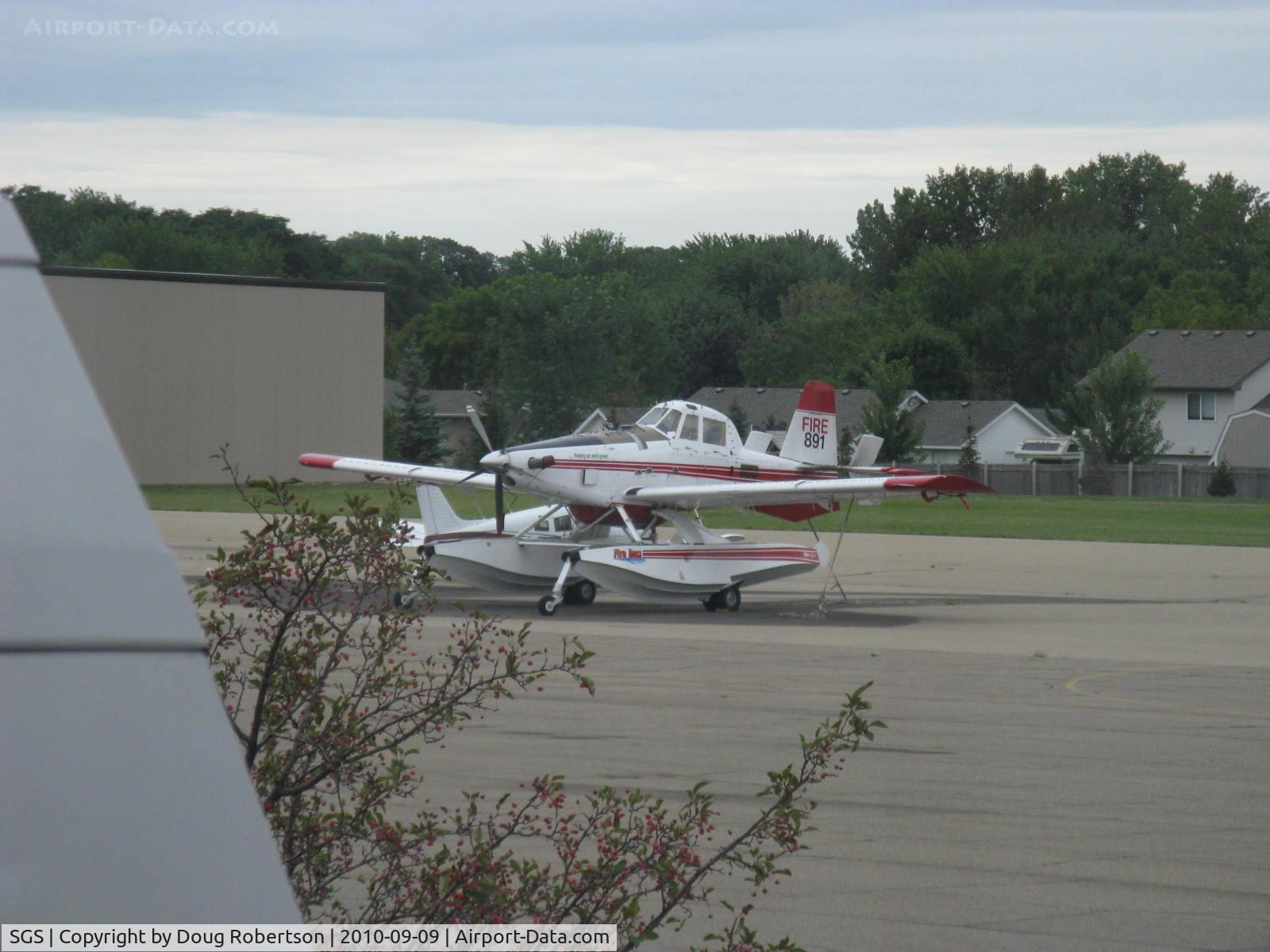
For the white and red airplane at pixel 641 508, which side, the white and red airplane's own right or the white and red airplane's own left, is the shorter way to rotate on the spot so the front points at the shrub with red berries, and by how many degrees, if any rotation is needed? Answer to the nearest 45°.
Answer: approximately 45° to the white and red airplane's own left

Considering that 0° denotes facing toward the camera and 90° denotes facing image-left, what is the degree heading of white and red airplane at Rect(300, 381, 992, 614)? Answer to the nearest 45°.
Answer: approximately 45°
